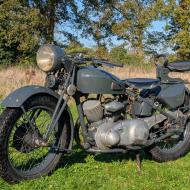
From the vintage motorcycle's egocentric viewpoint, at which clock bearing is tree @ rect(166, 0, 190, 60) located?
The tree is roughly at 5 o'clock from the vintage motorcycle.

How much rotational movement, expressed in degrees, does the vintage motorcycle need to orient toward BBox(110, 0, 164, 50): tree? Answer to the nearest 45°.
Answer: approximately 135° to its right

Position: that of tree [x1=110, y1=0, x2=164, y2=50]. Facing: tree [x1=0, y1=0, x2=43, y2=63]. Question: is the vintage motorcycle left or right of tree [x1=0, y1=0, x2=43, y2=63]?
left

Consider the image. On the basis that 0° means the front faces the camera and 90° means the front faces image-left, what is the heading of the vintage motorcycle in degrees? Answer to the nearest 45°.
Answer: approximately 45°
